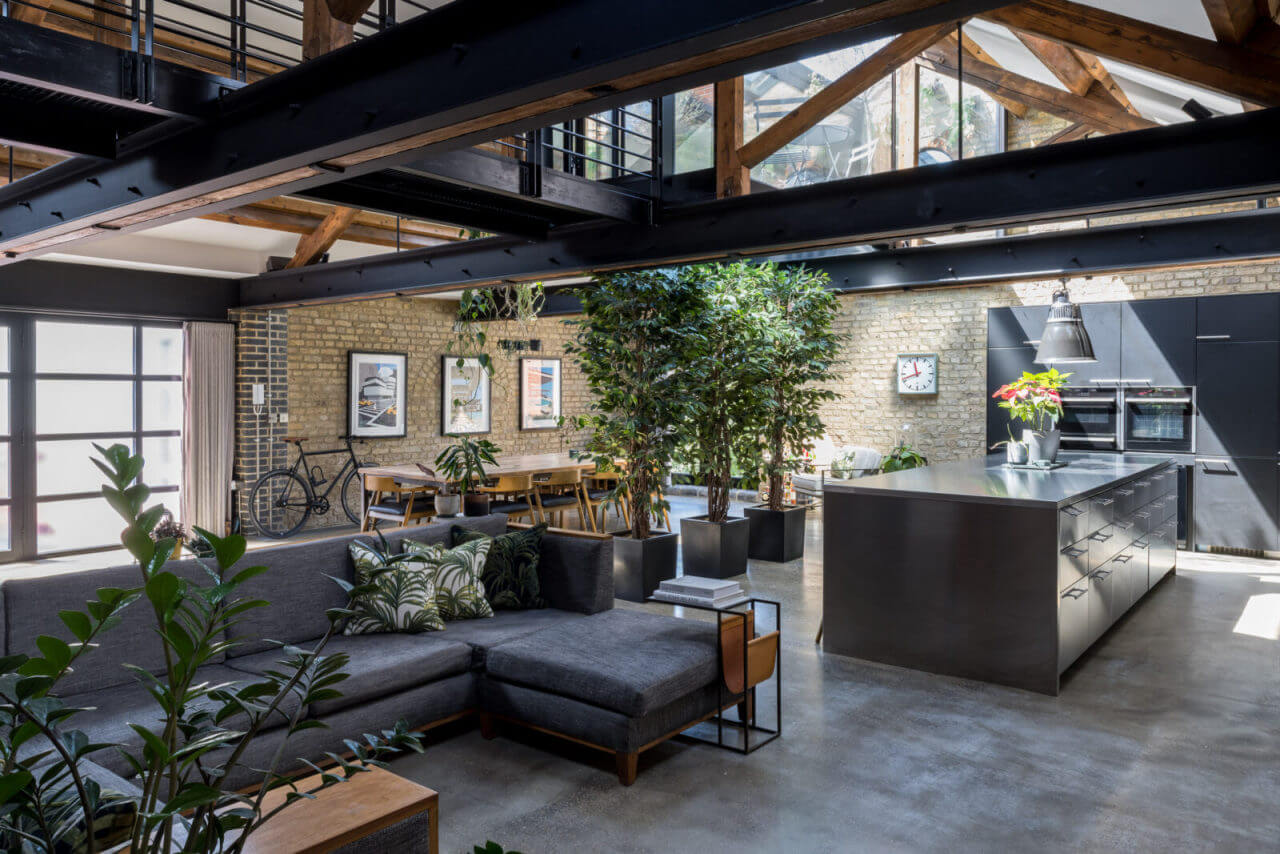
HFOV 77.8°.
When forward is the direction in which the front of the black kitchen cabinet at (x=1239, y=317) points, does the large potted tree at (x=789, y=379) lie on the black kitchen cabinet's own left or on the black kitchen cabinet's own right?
on the black kitchen cabinet's own right

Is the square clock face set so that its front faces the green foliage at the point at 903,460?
yes

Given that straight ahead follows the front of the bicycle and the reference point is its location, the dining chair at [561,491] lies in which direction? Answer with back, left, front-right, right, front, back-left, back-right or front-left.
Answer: right

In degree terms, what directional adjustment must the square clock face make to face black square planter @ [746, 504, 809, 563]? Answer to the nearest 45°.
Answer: approximately 45° to its right

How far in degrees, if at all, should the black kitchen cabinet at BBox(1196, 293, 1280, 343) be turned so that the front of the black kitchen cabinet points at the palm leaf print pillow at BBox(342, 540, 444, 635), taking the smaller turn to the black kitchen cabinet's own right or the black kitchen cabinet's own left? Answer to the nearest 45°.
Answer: approximately 45° to the black kitchen cabinet's own right

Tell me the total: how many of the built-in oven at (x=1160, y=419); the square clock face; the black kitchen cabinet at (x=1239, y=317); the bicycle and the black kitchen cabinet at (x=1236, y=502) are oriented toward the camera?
4

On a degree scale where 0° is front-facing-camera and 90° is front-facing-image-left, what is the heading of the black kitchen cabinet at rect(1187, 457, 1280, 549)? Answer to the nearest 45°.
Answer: approximately 0°

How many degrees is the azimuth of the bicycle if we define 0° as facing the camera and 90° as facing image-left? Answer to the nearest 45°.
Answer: approximately 225°

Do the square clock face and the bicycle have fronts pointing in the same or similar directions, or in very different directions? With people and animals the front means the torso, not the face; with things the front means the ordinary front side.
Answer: very different directions

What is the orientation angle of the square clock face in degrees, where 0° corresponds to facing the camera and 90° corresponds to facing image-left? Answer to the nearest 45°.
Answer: approximately 0°

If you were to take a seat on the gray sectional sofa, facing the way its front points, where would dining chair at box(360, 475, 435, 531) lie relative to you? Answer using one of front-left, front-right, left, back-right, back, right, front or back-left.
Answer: back-left

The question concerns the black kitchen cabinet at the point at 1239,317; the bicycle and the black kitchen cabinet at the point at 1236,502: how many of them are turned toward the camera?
2

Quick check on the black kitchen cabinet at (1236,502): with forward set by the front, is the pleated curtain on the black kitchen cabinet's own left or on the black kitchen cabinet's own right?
on the black kitchen cabinet's own right

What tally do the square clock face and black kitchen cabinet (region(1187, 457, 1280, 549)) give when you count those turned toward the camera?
2
